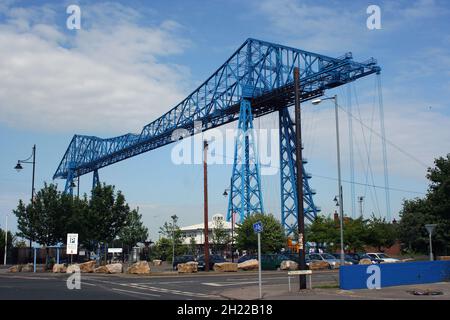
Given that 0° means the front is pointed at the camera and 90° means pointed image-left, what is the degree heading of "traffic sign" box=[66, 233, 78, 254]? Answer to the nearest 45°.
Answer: approximately 0°

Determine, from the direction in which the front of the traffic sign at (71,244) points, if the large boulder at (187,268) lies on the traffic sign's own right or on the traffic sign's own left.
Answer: on the traffic sign's own left

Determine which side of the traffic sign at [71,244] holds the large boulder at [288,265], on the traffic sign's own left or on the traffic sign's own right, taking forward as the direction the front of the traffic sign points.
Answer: on the traffic sign's own left

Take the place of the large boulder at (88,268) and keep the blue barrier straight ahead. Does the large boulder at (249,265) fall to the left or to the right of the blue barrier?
left

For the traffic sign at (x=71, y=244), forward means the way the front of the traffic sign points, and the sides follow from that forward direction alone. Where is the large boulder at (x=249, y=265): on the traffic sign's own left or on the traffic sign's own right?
on the traffic sign's own left

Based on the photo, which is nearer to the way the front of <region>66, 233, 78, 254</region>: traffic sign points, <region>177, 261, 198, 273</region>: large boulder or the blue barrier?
the blue barrier

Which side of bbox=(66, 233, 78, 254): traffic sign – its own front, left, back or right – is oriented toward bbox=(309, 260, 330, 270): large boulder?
left
